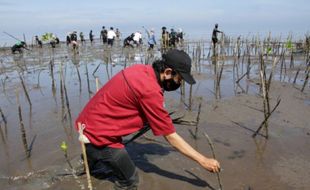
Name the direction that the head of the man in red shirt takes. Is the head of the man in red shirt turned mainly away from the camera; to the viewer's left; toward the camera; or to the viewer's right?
to the viewer's right

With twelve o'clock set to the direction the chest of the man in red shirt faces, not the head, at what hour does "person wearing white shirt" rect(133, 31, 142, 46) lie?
The person wearing white shirt is roughly at 9 o'clock from the man in red shirt.

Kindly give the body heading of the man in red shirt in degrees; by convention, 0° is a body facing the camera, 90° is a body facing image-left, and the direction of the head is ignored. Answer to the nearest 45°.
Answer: approximately 270°

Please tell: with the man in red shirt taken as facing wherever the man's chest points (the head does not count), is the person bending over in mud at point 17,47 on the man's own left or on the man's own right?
on the man's own left
